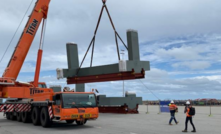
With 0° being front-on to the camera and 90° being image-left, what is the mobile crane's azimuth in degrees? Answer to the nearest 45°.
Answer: approximately 315°
